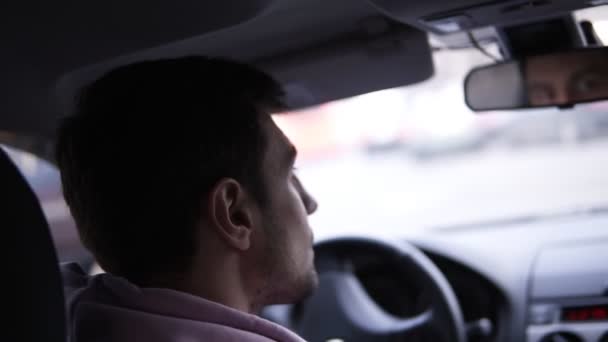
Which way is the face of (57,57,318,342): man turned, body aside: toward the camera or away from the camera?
away from the camera

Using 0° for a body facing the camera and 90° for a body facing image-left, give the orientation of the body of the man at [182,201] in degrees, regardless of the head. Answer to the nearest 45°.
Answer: approximately 225°

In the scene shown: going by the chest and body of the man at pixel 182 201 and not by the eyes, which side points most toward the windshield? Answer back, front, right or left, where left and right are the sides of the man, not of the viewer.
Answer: front
